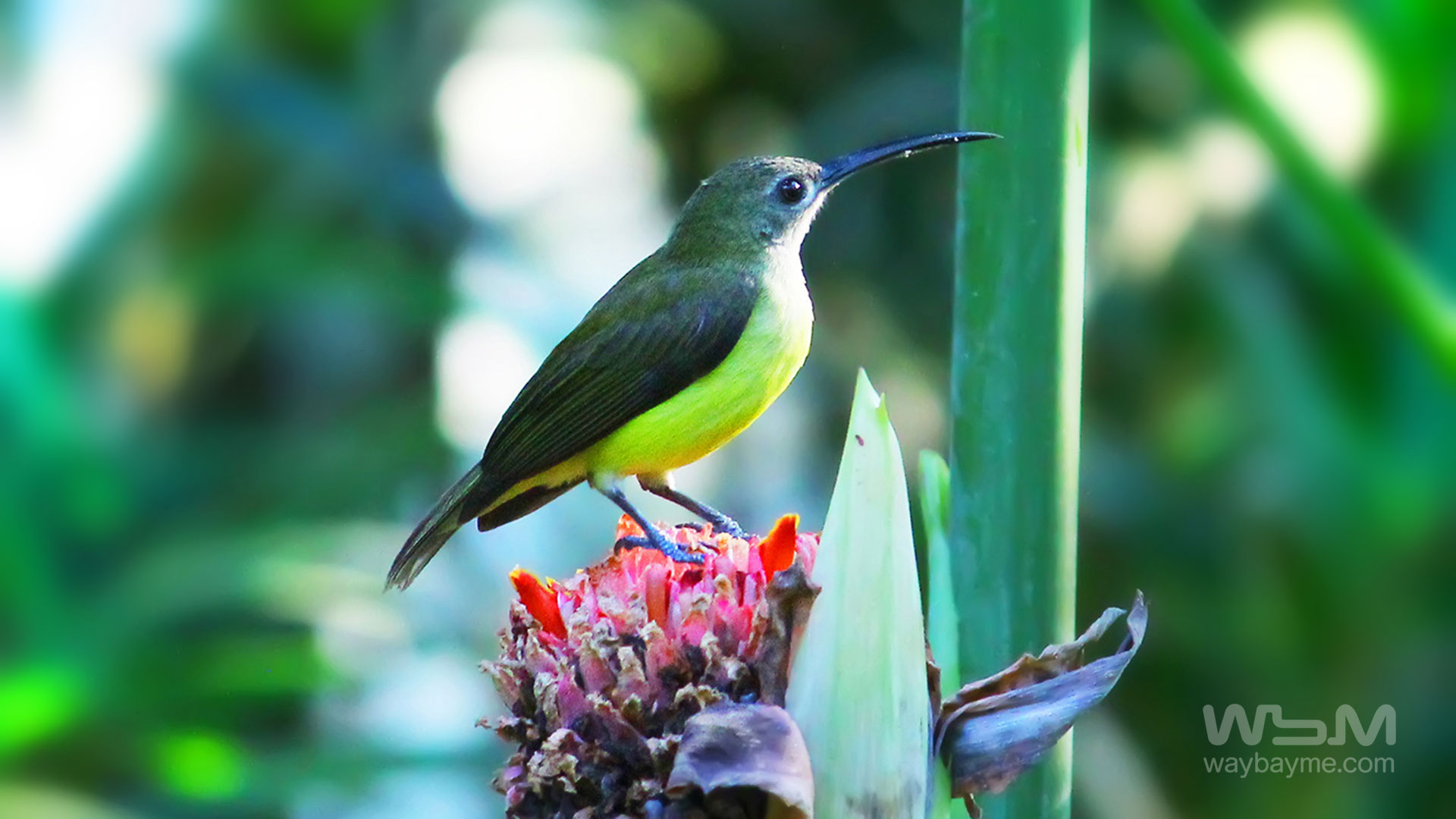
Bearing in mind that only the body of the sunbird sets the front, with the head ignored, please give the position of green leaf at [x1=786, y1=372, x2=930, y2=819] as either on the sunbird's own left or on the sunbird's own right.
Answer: on the sunbird's own right

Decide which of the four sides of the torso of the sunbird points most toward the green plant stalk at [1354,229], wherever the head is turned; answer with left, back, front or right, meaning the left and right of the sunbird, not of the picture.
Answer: front

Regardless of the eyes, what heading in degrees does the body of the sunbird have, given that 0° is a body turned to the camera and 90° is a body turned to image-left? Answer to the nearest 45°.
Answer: approximately 270°
